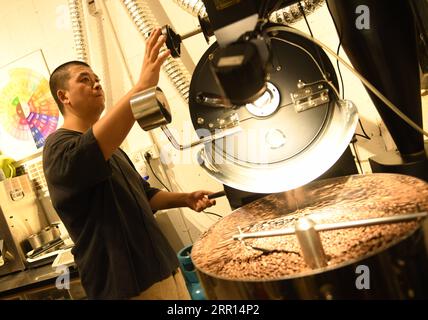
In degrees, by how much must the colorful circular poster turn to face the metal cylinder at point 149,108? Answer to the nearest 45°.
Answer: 0° — it already faces it

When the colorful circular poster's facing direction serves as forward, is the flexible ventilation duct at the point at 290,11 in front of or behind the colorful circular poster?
in front

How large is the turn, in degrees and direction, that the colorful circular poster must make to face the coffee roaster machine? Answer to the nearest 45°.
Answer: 0° — it already faces it

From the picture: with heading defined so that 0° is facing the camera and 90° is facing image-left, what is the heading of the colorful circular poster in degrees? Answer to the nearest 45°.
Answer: approximately 0°

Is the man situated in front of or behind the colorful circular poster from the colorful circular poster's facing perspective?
in front
